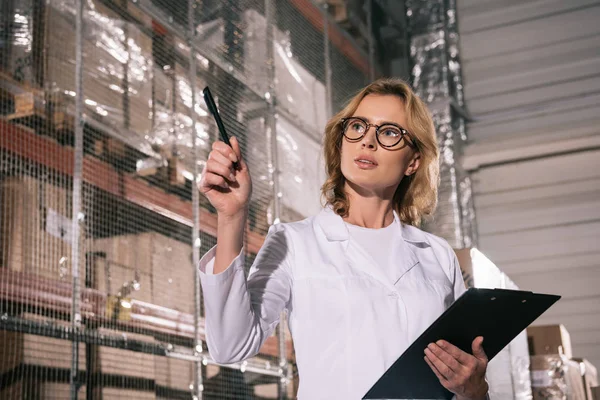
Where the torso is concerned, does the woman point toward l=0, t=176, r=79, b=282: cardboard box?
no

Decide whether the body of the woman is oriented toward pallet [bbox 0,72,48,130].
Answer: no

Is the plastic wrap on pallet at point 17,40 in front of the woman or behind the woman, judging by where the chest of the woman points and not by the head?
behind

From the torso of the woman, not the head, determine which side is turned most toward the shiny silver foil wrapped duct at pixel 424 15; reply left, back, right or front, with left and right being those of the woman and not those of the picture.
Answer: back

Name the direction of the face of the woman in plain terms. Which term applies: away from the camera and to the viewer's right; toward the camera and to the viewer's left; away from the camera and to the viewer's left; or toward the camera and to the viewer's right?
toward the camera and to the viewer's left

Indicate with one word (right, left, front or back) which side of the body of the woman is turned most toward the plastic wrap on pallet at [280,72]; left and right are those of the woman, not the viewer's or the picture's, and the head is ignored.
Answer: back

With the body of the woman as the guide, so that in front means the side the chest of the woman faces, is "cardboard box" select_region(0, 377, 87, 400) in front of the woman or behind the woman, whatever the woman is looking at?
behind

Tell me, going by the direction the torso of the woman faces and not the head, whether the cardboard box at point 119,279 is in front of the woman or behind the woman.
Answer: behind

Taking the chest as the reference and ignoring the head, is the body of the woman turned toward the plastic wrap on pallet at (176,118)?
no

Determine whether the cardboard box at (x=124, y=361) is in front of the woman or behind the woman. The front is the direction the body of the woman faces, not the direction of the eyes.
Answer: behind

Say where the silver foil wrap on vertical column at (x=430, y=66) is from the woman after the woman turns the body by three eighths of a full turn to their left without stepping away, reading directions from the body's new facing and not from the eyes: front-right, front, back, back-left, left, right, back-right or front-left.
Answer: front-left

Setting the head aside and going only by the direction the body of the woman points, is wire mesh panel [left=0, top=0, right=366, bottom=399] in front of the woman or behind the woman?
behind

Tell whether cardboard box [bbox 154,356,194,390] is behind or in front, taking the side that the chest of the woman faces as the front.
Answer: behind

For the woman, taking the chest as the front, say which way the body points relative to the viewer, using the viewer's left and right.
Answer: facing the viewer
